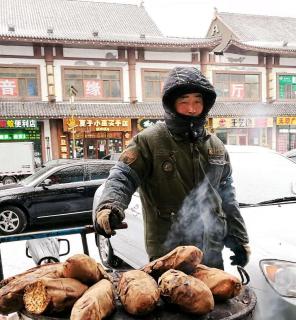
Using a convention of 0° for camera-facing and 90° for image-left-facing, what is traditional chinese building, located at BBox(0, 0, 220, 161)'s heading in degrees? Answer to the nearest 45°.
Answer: approximately 0°

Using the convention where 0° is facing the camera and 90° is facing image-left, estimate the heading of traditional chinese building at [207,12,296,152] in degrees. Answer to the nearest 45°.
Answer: approximately 0°

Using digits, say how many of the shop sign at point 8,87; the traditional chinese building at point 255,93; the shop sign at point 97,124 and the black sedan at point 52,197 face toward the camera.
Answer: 3

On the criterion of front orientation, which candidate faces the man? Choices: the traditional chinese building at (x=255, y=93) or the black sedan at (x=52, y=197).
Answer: the traditional chinese building

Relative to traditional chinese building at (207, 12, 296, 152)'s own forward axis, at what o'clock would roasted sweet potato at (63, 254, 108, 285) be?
The roasted sweet potato is roughly at 12 o'clock from the traditional chinese building.

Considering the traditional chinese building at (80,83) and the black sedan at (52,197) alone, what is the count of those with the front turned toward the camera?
1

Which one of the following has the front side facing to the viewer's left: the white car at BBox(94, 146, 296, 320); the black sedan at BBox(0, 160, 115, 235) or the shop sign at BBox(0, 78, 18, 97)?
the black sedan

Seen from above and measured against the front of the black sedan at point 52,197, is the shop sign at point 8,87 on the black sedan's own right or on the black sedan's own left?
on the black sedan's own right

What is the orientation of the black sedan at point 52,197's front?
to the viewer's left
